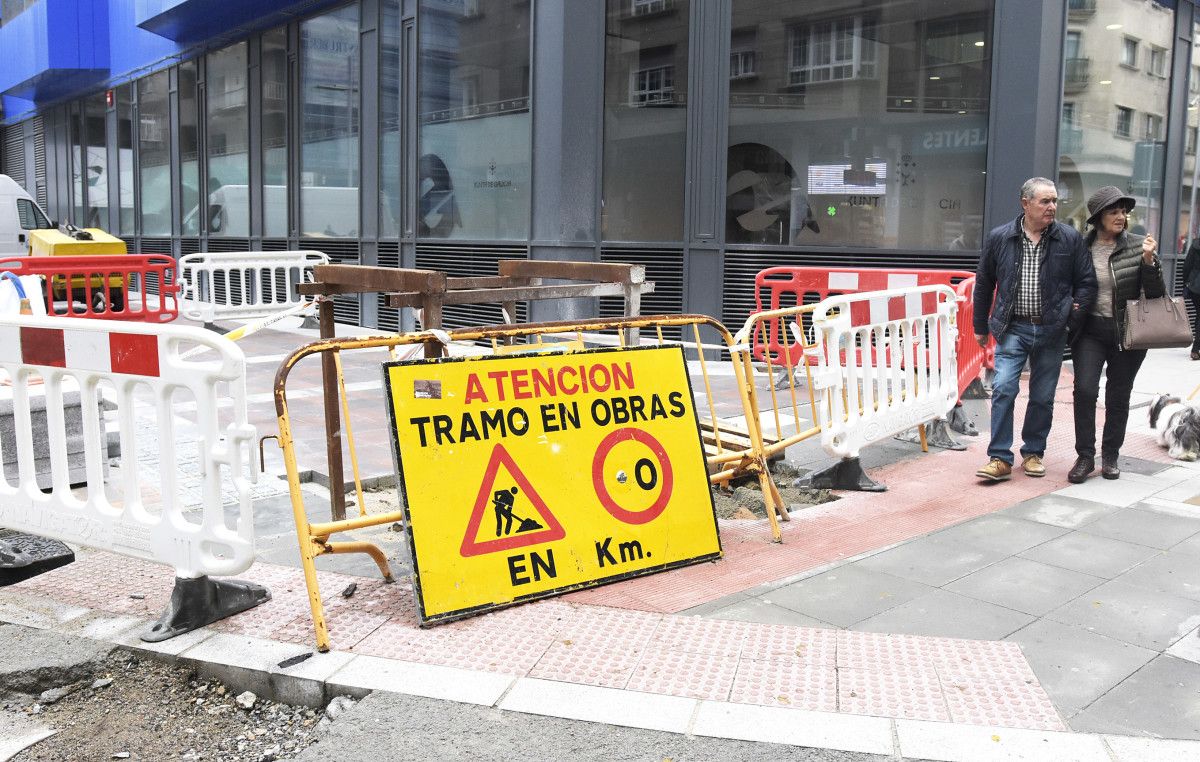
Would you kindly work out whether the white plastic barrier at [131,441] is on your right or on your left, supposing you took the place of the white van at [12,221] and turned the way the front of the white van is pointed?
on your right

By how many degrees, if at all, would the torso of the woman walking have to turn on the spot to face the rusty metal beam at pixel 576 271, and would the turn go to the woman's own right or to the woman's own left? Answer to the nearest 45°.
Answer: approximately 45° to the woman's own right

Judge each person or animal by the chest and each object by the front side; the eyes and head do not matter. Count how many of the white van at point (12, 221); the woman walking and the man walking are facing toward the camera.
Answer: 2

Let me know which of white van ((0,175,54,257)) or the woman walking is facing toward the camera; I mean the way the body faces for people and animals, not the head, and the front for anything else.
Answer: the woman walking

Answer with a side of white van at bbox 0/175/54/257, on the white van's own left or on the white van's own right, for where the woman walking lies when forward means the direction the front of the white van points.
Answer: on the white van's own right

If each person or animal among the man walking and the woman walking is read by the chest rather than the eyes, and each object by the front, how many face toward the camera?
2

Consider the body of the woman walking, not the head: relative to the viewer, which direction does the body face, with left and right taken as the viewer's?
facing the viewer

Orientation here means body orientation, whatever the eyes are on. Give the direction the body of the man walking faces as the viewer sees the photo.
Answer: toward the camera

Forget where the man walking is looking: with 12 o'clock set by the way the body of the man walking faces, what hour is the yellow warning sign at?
The yellow warning sign is roughly at 1 o'clock from the man walking.

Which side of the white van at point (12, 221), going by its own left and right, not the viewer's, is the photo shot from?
right
